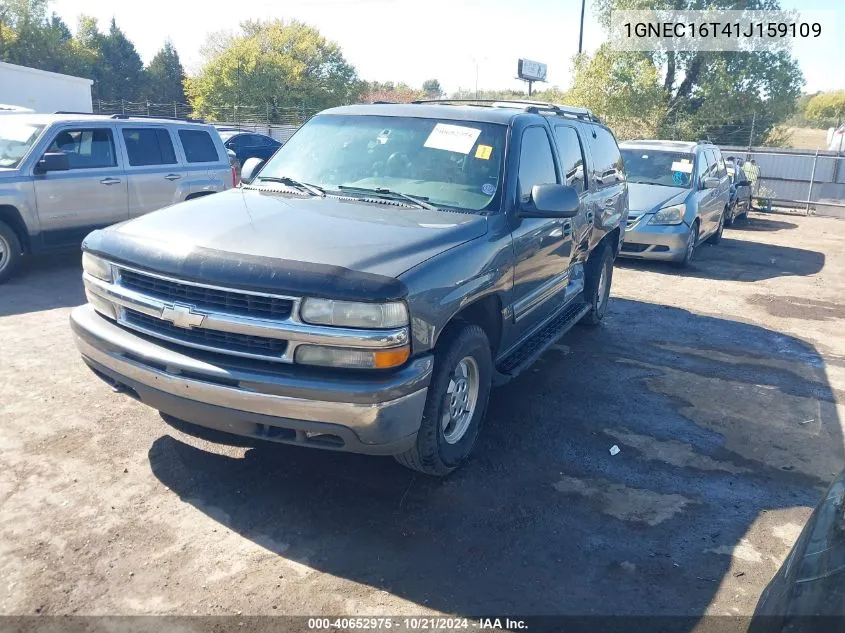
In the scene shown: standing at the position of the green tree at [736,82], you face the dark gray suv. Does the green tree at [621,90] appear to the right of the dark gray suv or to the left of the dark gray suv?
right

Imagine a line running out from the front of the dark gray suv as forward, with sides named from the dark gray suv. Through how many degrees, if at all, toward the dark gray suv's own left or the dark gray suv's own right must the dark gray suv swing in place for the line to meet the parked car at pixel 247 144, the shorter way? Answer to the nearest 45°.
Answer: approximately 135° to the dark gray suv's own right

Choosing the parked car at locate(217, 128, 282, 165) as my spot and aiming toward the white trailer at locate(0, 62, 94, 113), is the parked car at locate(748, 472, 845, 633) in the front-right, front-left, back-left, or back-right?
back-left

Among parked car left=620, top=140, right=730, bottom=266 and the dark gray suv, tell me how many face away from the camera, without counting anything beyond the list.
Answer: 0

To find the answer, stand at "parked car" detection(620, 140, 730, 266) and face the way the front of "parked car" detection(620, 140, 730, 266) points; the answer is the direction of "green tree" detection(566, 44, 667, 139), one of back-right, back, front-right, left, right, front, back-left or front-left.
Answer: back-right

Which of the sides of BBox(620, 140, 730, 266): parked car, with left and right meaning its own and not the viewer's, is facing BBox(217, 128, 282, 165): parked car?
right

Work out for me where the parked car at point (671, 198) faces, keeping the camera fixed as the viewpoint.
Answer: facing the viewer and to the left of the viewer

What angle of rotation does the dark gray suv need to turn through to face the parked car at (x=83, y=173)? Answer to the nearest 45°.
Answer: approximately 90° to its right

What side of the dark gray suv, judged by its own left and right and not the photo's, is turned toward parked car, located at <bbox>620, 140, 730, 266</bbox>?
back

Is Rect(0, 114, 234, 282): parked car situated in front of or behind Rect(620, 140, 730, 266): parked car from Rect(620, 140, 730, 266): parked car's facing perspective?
in front

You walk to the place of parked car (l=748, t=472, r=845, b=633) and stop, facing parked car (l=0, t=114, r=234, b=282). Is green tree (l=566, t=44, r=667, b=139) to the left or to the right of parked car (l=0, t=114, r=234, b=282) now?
right

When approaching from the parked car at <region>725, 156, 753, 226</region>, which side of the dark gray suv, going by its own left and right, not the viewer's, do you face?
back

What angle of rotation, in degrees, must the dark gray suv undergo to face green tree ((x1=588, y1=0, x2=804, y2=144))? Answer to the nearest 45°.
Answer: approximately 180°

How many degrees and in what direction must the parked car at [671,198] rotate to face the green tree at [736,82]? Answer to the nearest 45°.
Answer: approximately 135° to its right
